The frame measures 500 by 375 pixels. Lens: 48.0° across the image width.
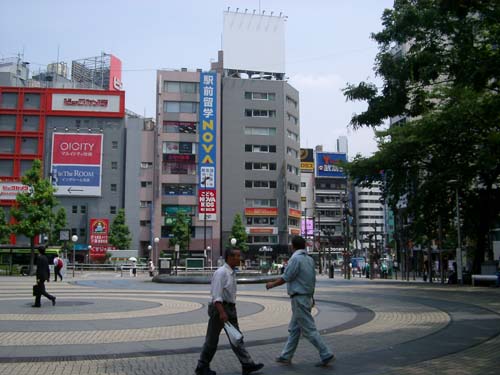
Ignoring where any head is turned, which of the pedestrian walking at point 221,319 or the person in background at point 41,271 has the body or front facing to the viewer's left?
the person in background

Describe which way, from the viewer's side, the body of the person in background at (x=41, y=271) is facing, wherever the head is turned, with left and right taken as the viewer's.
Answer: facing to the left of the viewer

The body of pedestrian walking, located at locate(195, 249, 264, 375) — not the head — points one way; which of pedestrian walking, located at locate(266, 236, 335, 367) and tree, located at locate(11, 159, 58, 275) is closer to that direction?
the pedestrian walking
